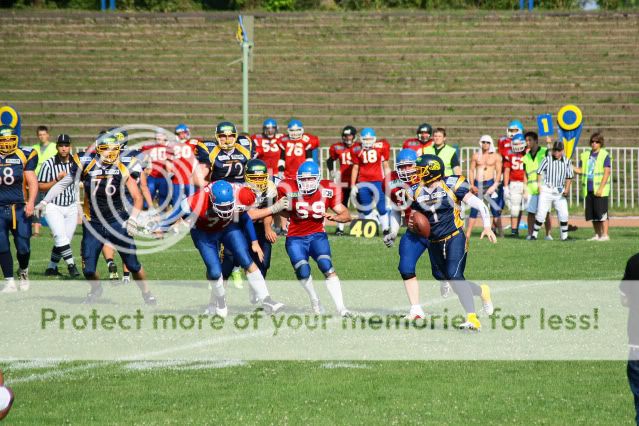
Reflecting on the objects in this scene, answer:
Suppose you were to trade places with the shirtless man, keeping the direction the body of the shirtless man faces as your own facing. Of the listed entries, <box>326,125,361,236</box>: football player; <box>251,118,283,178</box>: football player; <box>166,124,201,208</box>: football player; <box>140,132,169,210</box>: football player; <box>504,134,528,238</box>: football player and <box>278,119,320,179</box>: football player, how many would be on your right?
5

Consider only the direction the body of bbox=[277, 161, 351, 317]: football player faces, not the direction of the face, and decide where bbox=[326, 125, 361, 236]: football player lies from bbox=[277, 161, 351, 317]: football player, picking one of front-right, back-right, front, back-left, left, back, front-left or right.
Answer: back

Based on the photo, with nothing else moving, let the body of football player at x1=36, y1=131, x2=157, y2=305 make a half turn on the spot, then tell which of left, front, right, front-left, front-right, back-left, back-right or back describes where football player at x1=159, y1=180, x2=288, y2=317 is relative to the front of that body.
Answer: back-right

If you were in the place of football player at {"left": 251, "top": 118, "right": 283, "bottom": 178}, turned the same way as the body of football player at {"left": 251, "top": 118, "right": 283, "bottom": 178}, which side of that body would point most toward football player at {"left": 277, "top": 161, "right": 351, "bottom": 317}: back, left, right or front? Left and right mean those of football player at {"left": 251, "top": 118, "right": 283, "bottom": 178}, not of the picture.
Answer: front

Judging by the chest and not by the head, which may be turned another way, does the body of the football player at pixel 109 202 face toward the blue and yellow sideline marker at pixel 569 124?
no

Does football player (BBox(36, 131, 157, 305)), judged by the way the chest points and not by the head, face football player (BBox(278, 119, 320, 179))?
no

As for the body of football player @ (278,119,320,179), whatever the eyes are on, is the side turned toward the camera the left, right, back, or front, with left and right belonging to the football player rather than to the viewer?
front

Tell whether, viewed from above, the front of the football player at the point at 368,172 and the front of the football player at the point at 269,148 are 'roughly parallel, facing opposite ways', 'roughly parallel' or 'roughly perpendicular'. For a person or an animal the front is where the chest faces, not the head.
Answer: roughly parallel

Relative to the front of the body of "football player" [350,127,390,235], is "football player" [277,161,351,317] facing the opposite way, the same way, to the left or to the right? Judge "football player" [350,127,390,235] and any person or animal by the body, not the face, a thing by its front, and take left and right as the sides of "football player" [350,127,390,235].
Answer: the same way

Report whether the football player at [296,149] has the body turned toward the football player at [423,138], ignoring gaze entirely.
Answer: no

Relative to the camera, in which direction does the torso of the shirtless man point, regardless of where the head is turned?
toward the camera

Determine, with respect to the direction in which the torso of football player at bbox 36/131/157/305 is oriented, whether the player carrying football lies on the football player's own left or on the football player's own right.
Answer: on the football player's own left
